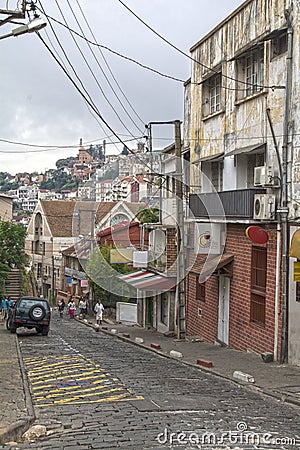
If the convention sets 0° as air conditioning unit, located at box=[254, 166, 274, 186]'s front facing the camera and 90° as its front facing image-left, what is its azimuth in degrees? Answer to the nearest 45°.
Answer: approximately 45°

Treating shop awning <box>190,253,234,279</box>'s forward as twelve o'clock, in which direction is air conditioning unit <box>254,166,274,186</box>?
The air conditioning unit is roughly at 10 o'clock from the shop awning.

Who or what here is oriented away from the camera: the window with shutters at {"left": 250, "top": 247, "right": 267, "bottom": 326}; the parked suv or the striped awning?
the parked suv

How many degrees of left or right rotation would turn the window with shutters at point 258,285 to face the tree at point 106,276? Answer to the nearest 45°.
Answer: approximately 90° to its right

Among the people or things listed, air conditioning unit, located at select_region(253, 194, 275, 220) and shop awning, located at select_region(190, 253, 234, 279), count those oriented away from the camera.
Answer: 0

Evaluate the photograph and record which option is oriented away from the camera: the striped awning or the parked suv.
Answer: the parked suv

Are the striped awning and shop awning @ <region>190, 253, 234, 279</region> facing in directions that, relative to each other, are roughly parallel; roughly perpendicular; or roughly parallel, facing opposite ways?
roughly parallel

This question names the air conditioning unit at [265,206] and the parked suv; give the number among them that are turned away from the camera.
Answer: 1

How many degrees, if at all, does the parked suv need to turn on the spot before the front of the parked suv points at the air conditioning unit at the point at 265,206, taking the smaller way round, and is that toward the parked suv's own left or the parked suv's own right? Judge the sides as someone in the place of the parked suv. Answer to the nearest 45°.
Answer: approximately 135° to the parked suv's own right

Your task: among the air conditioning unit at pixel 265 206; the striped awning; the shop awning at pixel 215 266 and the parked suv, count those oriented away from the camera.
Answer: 1

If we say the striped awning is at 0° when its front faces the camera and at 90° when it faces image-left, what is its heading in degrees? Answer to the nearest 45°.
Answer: approximately 45°

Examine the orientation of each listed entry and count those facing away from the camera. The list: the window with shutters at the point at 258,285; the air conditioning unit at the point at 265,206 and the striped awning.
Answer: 0

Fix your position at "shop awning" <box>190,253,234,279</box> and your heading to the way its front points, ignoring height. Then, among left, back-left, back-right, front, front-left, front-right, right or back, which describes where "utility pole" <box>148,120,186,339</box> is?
right

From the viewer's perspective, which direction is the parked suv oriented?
away from the camera

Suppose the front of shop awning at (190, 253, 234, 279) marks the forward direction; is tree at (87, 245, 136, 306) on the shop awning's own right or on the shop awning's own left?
on the shop awning's own right
